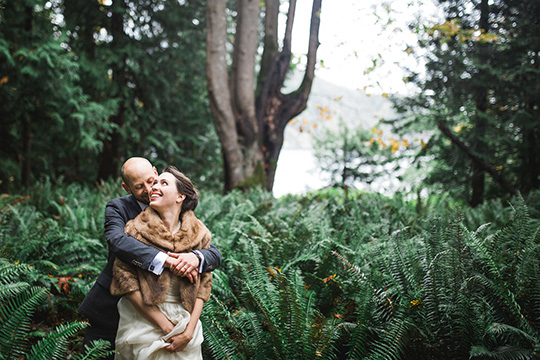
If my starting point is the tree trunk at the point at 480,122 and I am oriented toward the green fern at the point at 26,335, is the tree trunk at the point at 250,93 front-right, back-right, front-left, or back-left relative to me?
front-right

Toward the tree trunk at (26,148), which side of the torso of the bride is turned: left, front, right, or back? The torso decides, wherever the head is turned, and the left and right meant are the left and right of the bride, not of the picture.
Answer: back

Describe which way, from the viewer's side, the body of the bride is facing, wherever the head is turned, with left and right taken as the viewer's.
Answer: facing the viewer

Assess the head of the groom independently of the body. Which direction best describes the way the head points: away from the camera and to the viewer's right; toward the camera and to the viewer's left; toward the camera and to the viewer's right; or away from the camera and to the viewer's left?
toward the camera and to the viewer's right

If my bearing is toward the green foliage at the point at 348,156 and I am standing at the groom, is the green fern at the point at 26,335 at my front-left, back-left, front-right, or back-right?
back-left

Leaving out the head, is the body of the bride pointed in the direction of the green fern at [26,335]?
no

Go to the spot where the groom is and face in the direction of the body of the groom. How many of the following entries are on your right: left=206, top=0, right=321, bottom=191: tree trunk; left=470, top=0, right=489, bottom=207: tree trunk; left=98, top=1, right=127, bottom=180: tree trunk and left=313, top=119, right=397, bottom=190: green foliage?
0

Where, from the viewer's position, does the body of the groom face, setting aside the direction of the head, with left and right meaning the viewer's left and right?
facing the viewer and to the right of the viewer

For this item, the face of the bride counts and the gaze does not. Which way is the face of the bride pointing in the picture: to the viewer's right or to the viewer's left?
to the viewer's left

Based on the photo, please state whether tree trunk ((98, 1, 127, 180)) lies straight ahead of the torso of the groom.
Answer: no

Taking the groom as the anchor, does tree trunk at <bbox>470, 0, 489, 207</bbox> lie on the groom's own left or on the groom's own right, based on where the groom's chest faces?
on the groom's own left

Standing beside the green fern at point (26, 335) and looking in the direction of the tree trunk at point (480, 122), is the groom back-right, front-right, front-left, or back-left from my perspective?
front-right

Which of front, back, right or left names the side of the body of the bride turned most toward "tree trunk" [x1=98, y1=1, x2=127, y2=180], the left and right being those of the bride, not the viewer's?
back

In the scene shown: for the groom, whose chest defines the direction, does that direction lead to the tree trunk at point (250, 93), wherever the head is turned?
no
